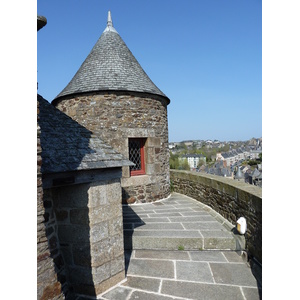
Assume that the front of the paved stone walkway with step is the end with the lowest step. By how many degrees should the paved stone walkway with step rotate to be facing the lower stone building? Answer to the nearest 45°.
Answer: approximately 45° to its right

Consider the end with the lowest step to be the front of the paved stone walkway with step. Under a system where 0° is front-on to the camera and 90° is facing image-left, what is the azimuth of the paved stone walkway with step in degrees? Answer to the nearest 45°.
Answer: approximately 0°

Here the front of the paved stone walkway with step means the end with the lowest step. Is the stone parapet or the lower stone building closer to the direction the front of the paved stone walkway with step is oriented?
the lower stone building

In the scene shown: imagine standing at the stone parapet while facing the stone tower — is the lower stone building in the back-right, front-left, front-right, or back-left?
front-left

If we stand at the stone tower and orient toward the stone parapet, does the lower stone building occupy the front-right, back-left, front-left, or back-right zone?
front-right

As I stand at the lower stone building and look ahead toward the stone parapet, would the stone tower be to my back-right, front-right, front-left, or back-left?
front-left

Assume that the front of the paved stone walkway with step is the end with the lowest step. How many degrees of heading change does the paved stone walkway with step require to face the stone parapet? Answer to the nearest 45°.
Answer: approximately 90° to its left
